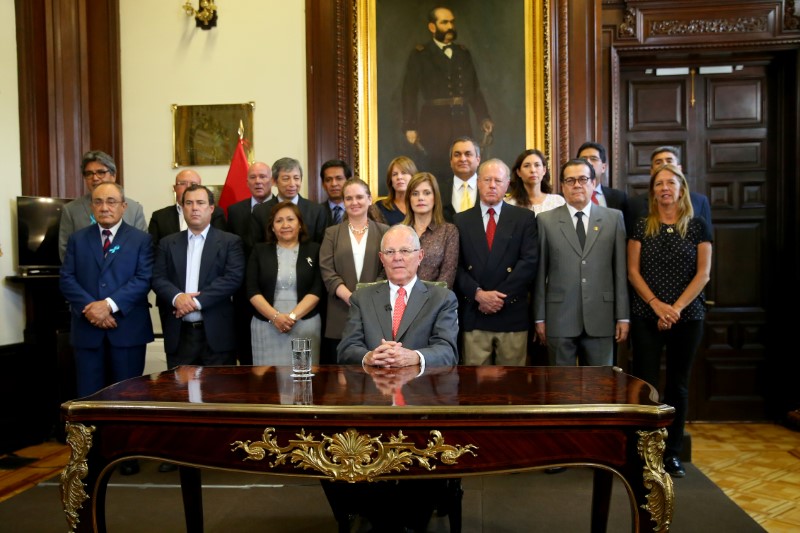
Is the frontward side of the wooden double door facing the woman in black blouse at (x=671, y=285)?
yes

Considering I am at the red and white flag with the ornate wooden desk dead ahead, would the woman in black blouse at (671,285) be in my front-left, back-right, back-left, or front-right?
front-left

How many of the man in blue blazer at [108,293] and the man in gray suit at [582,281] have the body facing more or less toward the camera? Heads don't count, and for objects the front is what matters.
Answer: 2

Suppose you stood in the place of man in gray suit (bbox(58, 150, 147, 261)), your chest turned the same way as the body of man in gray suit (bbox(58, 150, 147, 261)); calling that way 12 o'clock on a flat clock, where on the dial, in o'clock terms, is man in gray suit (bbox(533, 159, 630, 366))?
man in gray suit (bbox(533, 159, 630, 366)) is roughly at 10 o'clock from man in gray suit (bbox(58, 150, 147, 261)).

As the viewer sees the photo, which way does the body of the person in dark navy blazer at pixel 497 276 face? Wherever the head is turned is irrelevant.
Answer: toward the camera

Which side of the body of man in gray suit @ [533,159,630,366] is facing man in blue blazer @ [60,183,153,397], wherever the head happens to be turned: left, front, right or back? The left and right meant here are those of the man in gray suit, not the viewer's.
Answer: right

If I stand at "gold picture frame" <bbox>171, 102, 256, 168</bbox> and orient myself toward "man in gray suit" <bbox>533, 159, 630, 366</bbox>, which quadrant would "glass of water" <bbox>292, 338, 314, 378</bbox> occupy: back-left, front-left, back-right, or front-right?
front-right

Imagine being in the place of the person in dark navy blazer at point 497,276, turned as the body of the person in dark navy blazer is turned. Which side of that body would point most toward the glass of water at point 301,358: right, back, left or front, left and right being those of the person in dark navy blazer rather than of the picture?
front

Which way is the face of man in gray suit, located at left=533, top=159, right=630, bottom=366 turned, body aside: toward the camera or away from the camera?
toward the camera

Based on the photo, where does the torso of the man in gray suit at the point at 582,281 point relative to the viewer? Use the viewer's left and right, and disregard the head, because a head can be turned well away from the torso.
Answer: facing the viewer
